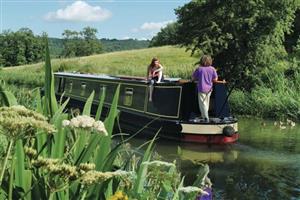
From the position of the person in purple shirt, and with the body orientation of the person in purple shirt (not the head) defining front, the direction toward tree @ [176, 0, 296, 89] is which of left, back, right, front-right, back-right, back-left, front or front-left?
front

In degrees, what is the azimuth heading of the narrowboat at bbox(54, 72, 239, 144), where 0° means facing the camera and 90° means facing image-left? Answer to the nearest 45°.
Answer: approximately 135°

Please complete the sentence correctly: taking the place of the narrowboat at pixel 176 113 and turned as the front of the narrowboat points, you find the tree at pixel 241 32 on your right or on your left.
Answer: on your right

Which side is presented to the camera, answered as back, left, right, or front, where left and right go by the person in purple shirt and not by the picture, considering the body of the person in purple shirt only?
back
